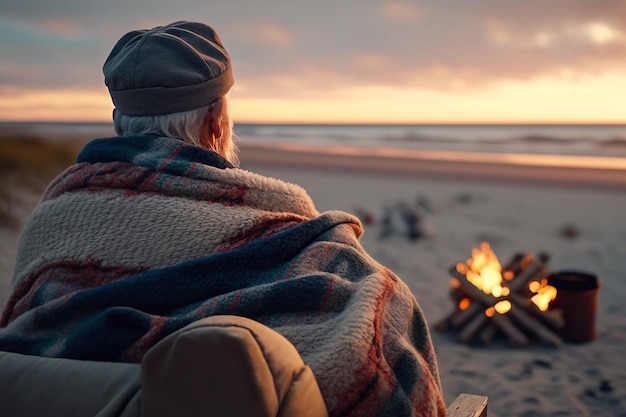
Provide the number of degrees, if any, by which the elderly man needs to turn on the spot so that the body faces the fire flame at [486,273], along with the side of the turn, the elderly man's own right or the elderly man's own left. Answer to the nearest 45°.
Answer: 0° — they already face it

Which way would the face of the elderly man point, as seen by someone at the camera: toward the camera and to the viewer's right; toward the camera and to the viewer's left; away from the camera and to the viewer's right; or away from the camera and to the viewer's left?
away from the camera and to the viewer's right

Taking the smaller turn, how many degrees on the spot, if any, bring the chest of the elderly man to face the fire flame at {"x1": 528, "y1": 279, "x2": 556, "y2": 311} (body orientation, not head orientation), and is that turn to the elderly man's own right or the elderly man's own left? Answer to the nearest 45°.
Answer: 0° — they already face it

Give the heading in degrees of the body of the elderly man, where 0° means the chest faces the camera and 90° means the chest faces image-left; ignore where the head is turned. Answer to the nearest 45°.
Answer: approximately 225°

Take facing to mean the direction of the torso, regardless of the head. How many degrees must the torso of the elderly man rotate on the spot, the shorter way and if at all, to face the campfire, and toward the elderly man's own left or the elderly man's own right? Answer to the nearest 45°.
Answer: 0° — they already face it
